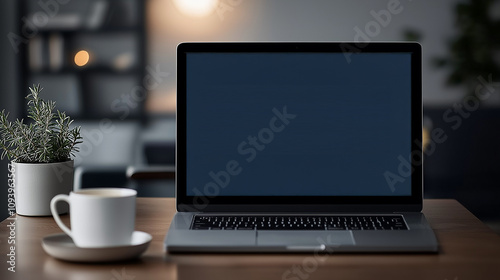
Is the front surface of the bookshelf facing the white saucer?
yes

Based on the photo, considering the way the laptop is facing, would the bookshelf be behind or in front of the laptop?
behind

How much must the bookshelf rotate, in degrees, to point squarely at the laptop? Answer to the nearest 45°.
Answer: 0° — it already faces it

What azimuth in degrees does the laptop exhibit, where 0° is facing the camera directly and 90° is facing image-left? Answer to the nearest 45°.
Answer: approximately 0°

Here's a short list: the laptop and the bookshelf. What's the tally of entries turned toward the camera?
2

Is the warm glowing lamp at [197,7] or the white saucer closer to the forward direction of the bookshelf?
the white saucer

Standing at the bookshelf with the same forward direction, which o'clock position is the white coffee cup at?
The white coffee cup is roughly at 12 o'clock from the bookshelf.
